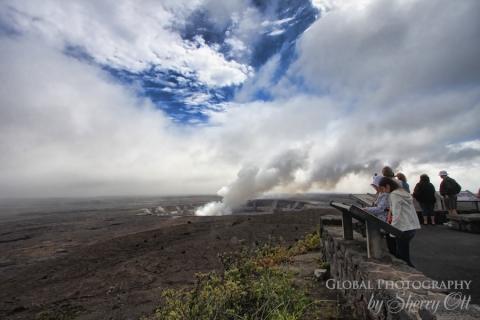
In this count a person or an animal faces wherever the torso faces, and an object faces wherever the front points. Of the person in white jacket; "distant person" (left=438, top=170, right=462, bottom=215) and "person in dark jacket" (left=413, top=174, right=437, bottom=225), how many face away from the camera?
1

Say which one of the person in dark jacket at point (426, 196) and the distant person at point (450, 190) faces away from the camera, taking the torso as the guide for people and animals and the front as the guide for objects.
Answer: the person in dark jacket

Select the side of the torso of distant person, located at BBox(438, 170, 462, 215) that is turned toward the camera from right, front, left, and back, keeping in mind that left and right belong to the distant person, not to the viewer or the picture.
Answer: left

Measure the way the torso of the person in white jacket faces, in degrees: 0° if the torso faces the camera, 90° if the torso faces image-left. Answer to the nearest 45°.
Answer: approximately 90°

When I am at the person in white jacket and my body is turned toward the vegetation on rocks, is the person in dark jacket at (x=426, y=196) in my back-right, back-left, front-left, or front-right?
back-right

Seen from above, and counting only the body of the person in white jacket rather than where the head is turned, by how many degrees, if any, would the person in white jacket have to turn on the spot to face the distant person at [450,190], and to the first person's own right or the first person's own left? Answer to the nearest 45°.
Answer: approximately 90° to the first person's own right

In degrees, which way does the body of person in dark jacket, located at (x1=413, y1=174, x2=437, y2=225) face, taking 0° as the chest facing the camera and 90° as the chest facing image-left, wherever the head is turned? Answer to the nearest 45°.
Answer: approximately 180°

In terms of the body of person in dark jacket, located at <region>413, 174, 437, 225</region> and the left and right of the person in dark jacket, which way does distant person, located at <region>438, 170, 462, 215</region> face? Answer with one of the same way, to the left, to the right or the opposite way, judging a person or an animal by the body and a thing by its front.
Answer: to the left

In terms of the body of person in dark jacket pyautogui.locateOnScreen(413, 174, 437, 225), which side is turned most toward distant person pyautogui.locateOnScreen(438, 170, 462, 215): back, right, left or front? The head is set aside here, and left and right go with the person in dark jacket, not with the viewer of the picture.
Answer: right

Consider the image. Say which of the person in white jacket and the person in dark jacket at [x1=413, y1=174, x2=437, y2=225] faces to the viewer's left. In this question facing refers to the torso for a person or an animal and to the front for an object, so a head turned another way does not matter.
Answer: the person in white jacket
